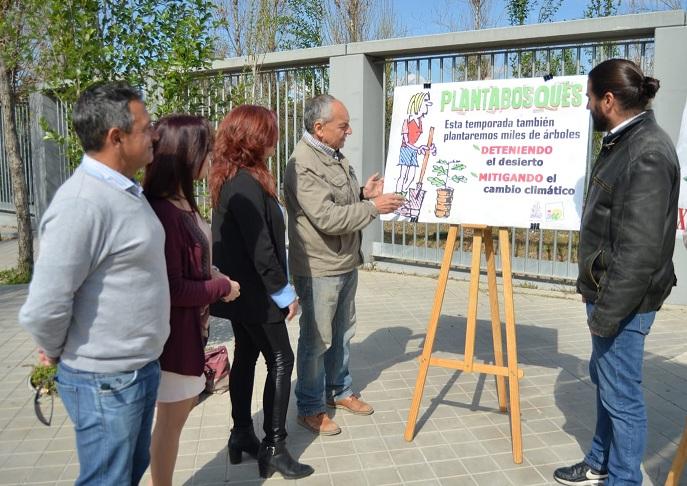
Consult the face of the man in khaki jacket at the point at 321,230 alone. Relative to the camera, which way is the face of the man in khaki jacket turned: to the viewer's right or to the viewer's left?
to the viewer's right

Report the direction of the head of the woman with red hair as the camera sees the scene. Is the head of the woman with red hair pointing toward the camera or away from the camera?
away from the camera

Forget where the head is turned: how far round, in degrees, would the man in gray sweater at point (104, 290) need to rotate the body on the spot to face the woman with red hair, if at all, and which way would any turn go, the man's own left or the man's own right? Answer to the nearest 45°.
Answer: approximately 45° to the man's own left

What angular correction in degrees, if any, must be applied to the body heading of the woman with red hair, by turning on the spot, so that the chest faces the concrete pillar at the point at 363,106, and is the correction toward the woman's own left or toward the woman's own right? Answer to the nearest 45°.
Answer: approximately 90° to the woman's own left

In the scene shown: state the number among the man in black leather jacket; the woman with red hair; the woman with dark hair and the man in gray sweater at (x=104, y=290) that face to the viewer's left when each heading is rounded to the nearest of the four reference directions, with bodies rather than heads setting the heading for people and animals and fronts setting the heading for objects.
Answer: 1

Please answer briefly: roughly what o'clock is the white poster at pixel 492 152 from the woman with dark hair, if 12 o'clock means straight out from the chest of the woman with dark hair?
The white poster is roughly at 11 o'clock from the woman with dark hair.

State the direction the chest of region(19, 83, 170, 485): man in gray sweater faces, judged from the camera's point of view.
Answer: to the viewer's right

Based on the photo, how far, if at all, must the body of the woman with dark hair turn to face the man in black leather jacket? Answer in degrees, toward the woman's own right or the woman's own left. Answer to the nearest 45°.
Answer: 0° — they already face them

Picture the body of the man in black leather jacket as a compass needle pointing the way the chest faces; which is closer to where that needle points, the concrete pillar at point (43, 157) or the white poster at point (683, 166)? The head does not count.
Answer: the concrete pillar

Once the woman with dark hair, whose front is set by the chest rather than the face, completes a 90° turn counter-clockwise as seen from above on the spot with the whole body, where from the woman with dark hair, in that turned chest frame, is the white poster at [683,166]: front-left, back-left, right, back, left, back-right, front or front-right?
right

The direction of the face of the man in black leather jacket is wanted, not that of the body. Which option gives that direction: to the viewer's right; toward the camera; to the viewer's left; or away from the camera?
to the viewer's left

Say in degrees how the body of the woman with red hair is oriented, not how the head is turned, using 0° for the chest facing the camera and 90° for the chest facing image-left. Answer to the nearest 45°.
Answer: approximately 270°

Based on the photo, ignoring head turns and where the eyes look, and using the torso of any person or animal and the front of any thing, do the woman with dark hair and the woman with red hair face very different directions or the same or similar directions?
same or similar directions

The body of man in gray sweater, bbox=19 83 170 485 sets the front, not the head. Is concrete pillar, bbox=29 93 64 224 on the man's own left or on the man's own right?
on the man's own left

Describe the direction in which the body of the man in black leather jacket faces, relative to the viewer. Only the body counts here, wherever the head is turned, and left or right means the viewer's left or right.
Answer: facing to the left of the viewer
